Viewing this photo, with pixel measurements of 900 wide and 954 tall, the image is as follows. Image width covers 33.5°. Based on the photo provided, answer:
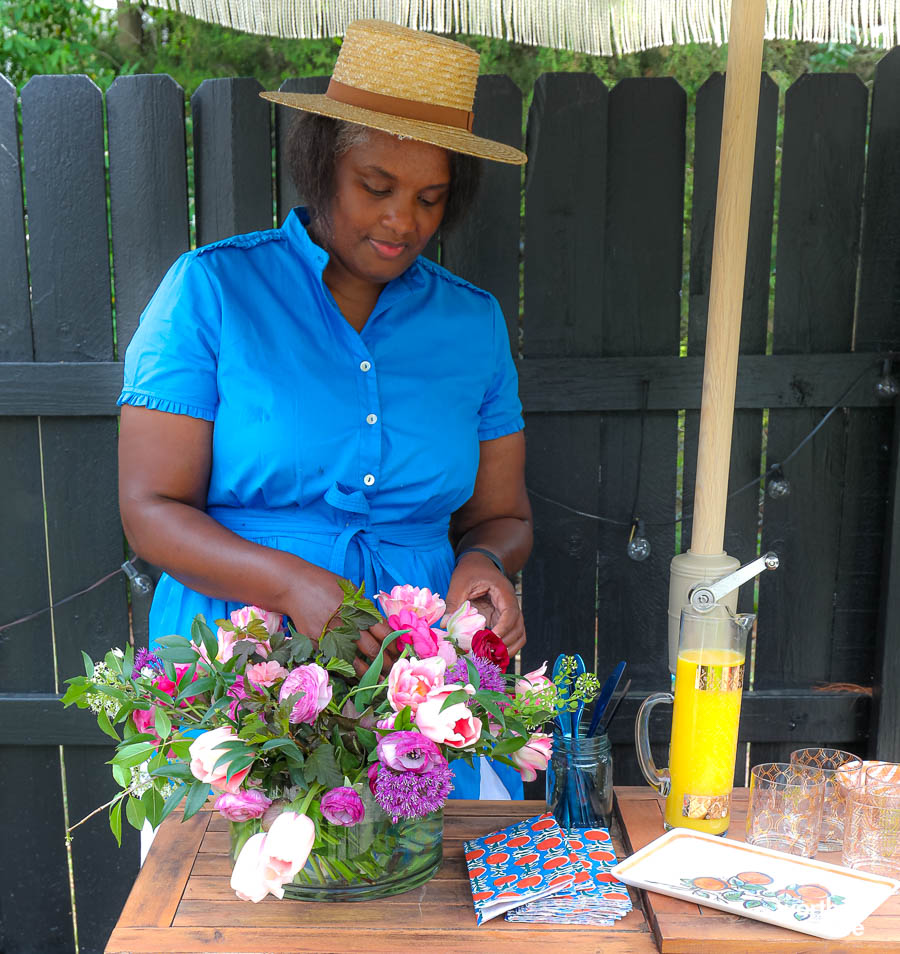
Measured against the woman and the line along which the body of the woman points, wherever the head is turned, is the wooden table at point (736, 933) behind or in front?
in front

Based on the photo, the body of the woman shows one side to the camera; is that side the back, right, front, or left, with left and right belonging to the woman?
front

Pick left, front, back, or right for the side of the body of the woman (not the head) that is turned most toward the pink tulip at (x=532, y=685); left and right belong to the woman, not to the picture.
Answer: front

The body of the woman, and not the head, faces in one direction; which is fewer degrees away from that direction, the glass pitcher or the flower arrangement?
the flower arrangement

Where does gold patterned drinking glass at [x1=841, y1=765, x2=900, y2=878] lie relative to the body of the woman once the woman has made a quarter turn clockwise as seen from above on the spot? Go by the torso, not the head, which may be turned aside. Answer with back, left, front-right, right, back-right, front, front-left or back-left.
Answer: back-left

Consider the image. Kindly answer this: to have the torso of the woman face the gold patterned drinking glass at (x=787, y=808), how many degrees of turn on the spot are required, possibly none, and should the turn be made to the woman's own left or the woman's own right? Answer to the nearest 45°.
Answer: approximately 45° to the woman's own left

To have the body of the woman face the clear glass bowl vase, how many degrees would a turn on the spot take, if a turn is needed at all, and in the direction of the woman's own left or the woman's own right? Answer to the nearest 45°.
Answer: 0° — they already face it

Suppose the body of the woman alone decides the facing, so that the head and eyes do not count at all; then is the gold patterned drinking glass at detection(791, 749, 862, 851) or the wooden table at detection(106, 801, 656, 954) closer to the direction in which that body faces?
the wooden table

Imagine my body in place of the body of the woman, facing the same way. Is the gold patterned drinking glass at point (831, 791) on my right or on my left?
on my left

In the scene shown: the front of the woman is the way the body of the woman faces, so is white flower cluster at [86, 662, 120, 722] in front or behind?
in front

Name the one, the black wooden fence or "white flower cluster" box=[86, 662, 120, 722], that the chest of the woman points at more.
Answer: the white flower cluster

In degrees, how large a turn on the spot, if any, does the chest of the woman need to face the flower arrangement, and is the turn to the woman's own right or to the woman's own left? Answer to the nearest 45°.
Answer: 0° — they already face it
